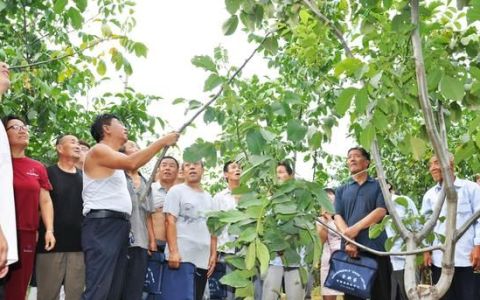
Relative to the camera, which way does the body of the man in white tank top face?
to the viewer's right

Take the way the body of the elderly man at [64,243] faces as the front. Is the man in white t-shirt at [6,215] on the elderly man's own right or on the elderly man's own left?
on the elderly man's own right

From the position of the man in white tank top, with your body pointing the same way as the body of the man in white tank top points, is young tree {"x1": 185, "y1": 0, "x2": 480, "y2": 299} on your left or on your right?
on your right

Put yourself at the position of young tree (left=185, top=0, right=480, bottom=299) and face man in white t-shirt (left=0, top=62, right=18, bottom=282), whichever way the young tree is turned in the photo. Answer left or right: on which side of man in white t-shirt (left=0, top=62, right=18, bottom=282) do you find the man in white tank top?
right

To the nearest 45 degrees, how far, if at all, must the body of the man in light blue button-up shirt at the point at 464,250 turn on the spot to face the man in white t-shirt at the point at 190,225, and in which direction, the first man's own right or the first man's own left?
approximately 45° to the first man's own right
